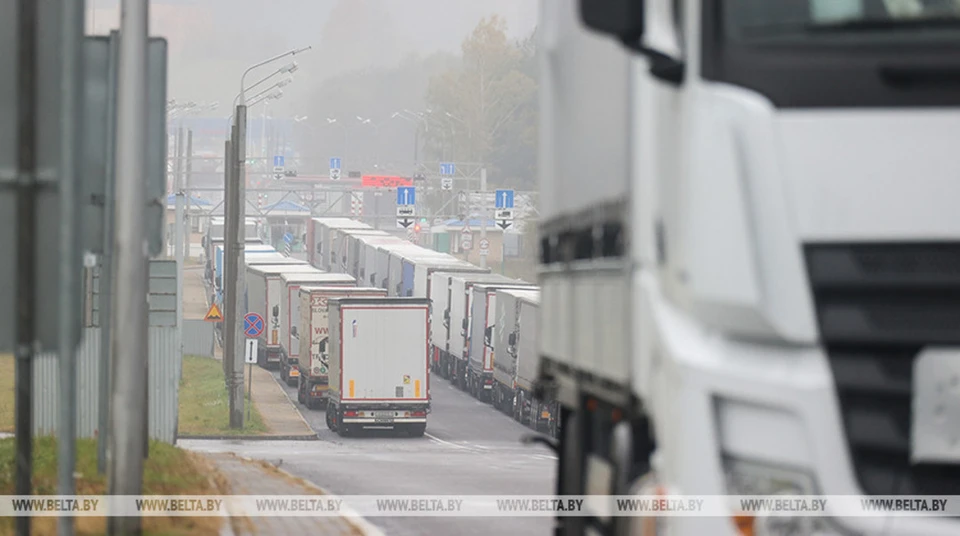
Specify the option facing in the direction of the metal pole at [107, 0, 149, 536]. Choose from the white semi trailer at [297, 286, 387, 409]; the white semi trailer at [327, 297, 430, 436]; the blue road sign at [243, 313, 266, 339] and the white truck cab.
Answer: the blue road sign

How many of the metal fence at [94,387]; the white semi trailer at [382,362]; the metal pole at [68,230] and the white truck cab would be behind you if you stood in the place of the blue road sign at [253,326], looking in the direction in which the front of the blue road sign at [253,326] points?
0

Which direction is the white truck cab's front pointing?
toward the camera

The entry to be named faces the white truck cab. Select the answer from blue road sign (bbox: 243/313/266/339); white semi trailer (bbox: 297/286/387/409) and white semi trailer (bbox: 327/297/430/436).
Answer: the blue road sign

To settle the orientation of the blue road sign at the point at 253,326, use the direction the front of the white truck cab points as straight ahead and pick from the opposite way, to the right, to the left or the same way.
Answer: the same way

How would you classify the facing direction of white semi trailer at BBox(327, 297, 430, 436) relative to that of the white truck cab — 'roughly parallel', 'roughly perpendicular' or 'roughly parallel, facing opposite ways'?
roughly parallel, facing opposite ways

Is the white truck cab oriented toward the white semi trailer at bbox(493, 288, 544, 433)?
no

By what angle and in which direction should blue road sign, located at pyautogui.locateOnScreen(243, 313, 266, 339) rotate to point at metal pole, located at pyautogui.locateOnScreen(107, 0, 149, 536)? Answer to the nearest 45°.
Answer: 0° — it already faces it

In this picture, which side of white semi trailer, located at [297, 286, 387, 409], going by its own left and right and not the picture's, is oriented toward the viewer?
back

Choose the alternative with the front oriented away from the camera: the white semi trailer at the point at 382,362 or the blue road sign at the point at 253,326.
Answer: the white semi trailer

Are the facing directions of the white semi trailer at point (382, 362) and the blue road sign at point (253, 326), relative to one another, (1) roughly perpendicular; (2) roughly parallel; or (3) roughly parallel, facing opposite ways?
roughly parallel, facing opposite ways

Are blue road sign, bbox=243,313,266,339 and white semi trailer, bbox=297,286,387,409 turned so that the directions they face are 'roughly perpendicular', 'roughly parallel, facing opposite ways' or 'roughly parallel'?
roughly parallel, facing opposite ways

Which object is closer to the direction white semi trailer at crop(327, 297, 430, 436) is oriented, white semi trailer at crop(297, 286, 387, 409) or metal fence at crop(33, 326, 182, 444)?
the white semi trailer

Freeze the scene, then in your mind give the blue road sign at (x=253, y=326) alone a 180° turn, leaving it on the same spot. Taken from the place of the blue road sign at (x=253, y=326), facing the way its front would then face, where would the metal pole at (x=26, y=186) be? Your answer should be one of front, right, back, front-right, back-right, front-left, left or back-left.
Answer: back

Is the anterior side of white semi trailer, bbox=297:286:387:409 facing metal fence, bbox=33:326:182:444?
no

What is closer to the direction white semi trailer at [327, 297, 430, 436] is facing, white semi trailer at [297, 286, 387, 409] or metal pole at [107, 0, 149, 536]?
the white semi trailer

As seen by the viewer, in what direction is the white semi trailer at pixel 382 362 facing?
away from the camera

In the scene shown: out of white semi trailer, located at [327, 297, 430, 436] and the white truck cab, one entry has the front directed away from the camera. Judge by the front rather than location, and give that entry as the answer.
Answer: the white semi trailer

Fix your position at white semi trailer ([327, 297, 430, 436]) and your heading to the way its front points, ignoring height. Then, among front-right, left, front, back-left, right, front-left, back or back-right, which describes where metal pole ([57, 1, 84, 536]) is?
back

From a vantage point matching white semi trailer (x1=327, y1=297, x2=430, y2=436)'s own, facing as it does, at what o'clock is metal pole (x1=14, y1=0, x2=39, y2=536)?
The metal pole is roughly at 6 o'clock from the white semi trailer.

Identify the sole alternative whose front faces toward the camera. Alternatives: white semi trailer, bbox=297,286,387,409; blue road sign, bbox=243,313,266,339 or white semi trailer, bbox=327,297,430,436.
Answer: the blue road sign
